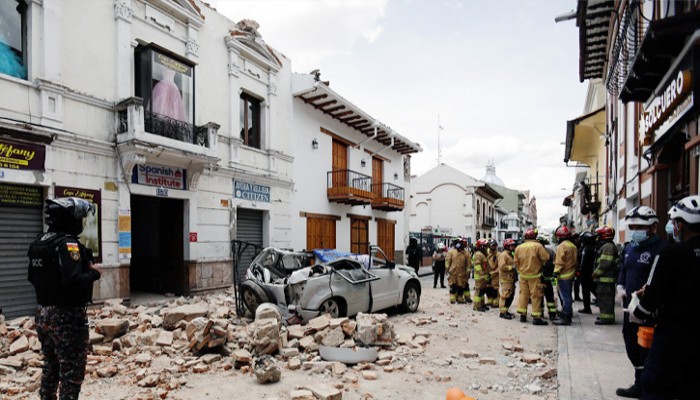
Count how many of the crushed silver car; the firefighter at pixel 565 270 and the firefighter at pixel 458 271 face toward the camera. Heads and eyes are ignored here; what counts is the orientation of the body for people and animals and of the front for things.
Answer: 1

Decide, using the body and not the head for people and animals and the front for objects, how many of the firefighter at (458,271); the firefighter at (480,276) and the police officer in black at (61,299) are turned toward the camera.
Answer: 1

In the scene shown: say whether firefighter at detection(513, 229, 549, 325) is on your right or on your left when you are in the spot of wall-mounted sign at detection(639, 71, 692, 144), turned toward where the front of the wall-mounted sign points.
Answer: on your right

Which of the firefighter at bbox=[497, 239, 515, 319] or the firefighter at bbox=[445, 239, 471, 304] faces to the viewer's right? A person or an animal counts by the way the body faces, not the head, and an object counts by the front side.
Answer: the firefighter at bbox=[497, 239, 515, 319]

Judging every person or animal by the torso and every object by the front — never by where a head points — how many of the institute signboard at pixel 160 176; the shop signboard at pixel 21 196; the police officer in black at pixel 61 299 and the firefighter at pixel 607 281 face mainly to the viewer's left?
1

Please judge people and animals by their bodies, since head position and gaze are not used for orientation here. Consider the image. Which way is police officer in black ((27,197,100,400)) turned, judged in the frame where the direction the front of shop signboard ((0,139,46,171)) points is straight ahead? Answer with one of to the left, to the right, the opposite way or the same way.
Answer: to the left

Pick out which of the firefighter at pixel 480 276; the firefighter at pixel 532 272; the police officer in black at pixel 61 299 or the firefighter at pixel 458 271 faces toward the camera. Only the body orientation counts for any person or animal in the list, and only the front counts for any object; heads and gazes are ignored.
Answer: the firefighter at pixel 458 271

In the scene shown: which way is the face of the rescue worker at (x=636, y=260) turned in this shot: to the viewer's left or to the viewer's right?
to the viewer's left

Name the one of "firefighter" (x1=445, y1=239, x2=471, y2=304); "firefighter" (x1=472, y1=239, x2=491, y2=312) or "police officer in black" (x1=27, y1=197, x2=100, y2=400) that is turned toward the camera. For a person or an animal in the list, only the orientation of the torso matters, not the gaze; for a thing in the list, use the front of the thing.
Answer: "firefighter" (x1=445, y1=239, x2=471, y2=304)

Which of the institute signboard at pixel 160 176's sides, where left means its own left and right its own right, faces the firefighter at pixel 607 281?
front

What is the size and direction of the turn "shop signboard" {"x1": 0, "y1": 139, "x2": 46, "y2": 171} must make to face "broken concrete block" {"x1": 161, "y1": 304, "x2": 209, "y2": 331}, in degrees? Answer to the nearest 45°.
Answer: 0° — it already faces it
